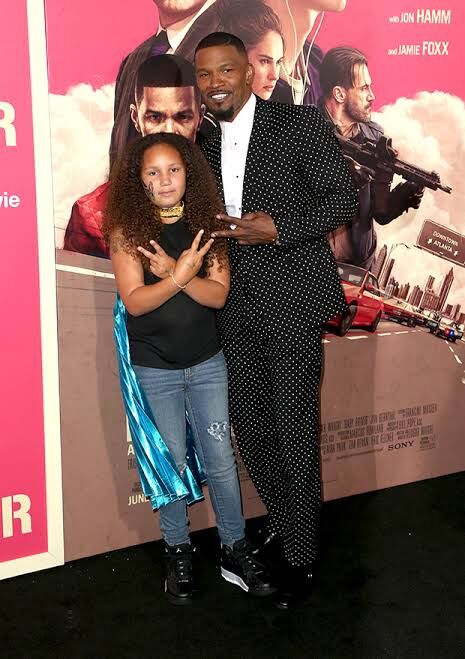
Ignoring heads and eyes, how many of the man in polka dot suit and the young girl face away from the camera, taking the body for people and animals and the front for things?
0

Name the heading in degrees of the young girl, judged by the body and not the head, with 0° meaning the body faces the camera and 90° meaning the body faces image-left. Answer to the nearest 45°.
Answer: approximately 0°

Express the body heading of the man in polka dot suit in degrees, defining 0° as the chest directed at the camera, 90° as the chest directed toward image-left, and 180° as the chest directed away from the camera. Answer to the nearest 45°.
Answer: approximately 45°
